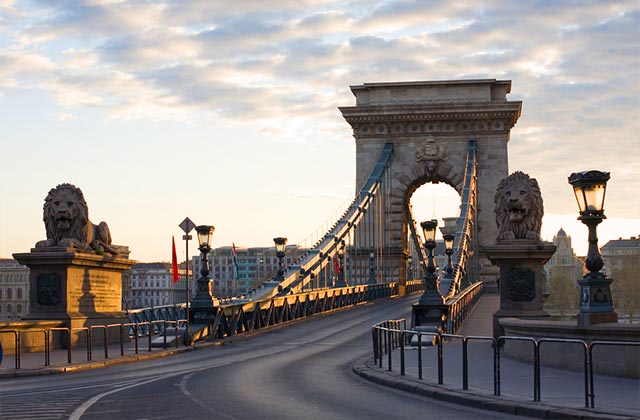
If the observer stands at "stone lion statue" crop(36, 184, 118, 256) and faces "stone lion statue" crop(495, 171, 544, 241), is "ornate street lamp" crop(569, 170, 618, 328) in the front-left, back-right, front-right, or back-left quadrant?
front-right

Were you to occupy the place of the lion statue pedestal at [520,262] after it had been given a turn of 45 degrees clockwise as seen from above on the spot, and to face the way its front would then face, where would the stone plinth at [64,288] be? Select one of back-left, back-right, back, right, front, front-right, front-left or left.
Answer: front-right

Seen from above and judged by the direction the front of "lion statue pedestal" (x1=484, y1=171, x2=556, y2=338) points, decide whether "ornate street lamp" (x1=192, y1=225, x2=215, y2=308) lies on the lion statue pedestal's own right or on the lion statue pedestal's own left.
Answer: on the lion statue pedestal's own right

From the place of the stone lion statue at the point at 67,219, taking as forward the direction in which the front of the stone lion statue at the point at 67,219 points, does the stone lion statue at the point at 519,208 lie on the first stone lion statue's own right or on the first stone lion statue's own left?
on the first stone lion statue's own left

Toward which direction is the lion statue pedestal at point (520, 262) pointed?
toward the camera

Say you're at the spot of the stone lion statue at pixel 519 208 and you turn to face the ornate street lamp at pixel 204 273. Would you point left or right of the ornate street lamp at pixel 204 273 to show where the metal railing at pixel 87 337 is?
left

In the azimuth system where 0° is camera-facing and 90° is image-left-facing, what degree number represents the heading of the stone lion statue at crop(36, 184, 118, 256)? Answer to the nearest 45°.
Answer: approximately 45°

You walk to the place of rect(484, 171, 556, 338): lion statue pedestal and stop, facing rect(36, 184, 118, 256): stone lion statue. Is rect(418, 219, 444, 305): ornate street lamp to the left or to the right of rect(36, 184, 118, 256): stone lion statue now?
right

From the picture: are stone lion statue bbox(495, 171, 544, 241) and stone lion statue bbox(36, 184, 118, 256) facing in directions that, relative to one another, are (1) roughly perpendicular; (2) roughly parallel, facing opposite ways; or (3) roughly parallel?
roughly parallel

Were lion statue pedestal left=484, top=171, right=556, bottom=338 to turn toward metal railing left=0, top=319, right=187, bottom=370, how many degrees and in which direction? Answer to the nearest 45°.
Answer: approximately 90° to its right

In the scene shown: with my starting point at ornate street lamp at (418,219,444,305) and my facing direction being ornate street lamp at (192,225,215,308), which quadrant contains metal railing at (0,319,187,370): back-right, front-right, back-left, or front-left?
front-left
